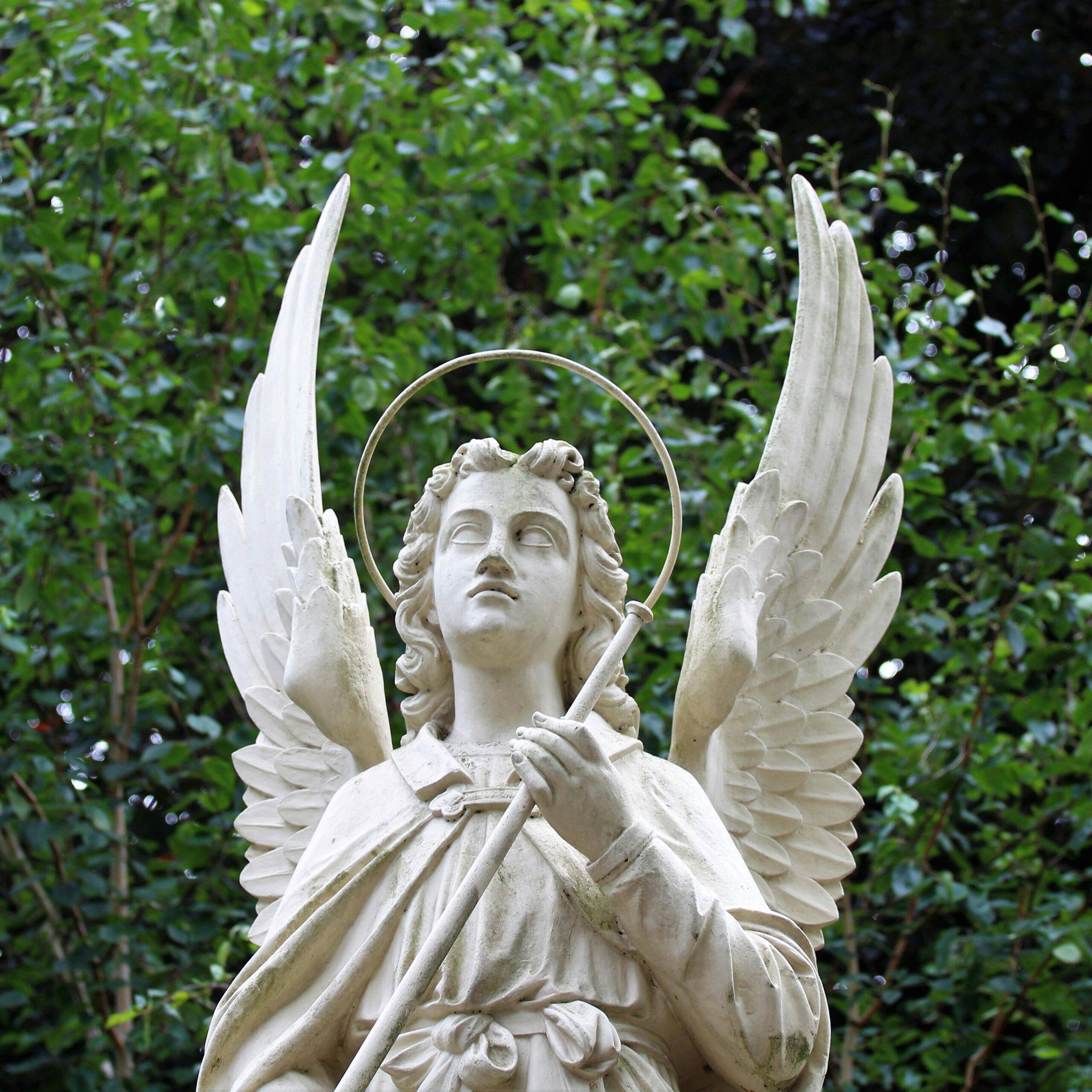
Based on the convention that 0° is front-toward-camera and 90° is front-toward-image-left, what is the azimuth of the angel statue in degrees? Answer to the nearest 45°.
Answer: approximately 0°
